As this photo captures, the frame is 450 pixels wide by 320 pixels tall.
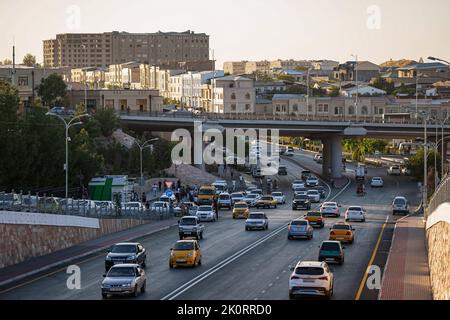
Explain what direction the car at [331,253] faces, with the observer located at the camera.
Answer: facing away from the viewer

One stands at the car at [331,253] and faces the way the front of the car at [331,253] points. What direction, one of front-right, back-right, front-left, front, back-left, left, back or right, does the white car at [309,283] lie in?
back

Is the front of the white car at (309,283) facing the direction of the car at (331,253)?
yes

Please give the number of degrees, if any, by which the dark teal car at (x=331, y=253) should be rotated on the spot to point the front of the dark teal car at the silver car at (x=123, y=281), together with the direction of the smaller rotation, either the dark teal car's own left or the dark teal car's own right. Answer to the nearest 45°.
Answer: approximately 135° to the dark teal car's own left

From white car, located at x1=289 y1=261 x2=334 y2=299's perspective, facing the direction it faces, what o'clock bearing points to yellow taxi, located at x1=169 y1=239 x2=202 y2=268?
The yellow taxi is roughly at 11 o'clock from the white car.

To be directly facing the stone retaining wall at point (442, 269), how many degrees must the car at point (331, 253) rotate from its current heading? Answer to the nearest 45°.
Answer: approximately 180°

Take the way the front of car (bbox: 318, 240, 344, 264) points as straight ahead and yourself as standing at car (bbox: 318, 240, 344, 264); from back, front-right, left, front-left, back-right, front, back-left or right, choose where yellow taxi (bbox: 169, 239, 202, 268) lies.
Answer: left

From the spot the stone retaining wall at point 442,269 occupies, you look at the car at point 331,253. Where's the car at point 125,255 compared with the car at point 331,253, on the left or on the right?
left

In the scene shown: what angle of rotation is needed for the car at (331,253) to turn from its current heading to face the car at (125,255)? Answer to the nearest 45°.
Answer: approximately 90° to its left

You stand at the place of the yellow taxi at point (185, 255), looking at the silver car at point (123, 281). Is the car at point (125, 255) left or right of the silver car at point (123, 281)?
right

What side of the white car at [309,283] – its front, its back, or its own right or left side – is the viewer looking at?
back

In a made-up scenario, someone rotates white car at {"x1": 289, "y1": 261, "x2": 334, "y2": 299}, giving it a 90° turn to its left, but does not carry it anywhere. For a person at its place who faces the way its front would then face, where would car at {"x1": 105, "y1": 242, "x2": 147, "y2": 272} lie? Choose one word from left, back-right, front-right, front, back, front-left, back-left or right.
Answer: front-right

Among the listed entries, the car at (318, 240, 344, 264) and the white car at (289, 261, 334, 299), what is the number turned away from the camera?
2

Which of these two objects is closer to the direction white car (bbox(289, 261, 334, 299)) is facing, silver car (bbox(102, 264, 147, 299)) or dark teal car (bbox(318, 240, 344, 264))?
the dark teal car
